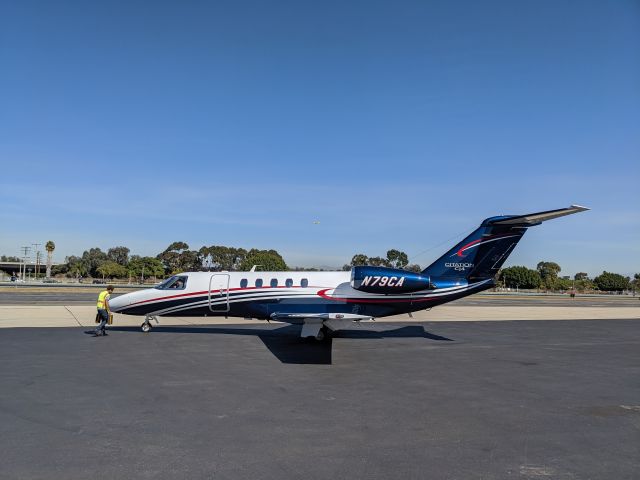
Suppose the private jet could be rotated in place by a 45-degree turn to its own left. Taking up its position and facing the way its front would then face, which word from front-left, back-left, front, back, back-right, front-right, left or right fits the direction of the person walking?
front-right

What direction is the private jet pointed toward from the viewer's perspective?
to the viewer's left
